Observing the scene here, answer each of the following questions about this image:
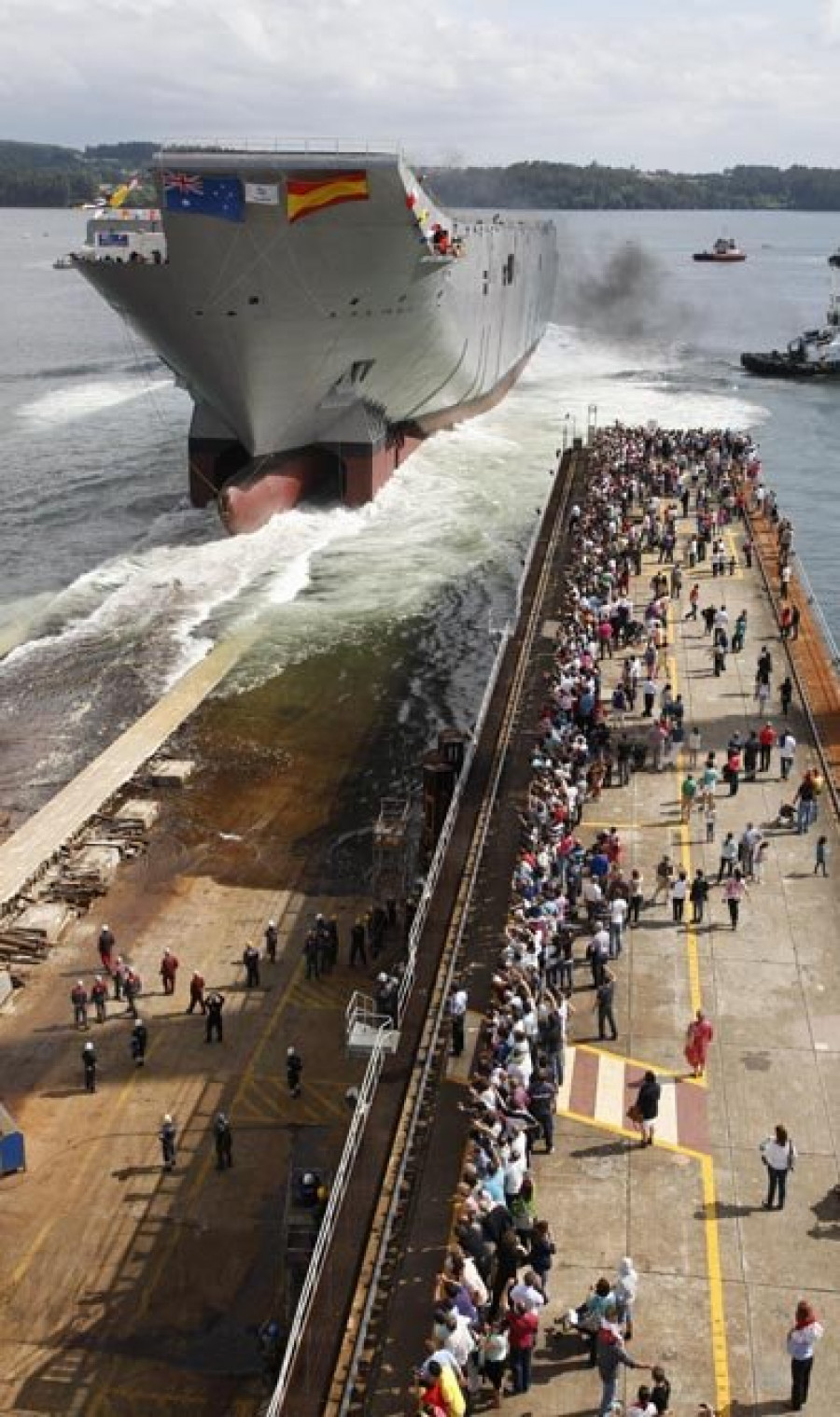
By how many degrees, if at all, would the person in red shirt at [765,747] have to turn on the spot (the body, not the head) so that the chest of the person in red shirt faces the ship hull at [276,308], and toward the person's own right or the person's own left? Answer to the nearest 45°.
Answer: approximately 45° to the person's own left

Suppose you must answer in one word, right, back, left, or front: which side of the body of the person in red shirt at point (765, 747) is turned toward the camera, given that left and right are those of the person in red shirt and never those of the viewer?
back

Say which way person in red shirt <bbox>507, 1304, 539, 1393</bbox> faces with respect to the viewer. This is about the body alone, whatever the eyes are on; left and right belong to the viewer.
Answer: facing away from the viewer and to the left of the viewer

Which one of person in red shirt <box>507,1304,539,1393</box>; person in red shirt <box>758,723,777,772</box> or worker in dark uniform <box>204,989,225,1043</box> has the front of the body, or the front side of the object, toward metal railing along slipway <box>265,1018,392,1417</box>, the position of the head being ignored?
person in red shirt <box>507,1304,539,1393</box>

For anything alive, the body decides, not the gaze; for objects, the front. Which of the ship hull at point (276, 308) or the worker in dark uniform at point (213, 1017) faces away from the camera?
the worker in dark uniform

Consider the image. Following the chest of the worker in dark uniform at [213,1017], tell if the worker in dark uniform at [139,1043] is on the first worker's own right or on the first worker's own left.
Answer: on the first worker's own left

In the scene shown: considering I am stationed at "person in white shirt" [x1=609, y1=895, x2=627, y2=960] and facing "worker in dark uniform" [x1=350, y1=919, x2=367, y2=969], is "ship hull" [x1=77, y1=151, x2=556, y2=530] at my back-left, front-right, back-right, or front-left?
front-right

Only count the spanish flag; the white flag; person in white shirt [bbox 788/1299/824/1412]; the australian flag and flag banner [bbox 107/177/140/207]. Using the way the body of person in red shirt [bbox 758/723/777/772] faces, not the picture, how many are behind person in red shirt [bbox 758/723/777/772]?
1

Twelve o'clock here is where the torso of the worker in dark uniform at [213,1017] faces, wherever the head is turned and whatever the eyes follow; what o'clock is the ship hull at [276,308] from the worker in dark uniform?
The ship hull is roughly at 12 o'clock from the worker in dark uniform.

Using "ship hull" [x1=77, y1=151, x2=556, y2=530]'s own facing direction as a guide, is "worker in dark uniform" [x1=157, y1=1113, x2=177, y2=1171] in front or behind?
in front

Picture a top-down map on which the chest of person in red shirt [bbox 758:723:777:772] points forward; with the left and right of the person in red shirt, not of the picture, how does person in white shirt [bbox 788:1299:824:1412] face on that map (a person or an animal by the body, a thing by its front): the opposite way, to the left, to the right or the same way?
the same way

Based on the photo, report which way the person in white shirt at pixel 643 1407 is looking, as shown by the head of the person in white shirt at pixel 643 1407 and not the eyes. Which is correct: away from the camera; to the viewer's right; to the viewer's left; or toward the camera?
away from the camera

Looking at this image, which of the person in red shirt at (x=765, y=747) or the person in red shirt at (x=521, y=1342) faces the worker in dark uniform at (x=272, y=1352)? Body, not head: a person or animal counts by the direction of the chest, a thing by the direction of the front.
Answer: the person in red shirt at (x=521, y=1342)

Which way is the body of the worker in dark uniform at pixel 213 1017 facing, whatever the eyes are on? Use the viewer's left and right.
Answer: facing away from the viewer

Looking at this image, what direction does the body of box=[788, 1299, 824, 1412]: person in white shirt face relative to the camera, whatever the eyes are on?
away from the camera

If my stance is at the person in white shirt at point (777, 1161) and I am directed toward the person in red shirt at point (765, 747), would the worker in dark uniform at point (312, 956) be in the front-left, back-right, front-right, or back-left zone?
front-left
